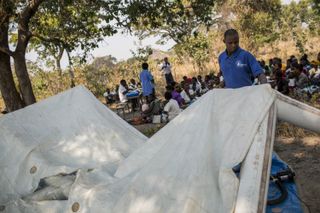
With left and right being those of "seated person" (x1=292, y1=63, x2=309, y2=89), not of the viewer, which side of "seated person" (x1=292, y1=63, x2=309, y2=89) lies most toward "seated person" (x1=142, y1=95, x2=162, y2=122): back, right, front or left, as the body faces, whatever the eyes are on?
front

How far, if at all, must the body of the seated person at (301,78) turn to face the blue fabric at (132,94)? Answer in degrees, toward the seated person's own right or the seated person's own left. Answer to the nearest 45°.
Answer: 0° — they already face it

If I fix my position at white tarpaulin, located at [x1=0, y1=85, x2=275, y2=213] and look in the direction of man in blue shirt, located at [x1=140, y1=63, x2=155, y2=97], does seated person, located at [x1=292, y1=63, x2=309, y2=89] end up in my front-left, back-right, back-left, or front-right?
front-right

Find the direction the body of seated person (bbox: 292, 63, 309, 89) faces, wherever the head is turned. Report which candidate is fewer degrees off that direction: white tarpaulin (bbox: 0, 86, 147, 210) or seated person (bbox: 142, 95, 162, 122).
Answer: the seated person

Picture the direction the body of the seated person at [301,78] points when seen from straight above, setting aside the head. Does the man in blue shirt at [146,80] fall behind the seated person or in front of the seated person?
in front

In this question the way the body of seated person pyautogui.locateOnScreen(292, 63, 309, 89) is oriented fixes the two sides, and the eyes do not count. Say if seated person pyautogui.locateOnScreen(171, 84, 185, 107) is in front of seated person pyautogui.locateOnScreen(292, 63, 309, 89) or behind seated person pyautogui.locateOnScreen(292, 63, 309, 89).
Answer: in front

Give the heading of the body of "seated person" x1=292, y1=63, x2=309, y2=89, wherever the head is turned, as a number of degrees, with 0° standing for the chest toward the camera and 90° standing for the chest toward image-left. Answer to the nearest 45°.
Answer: approximately 90°
